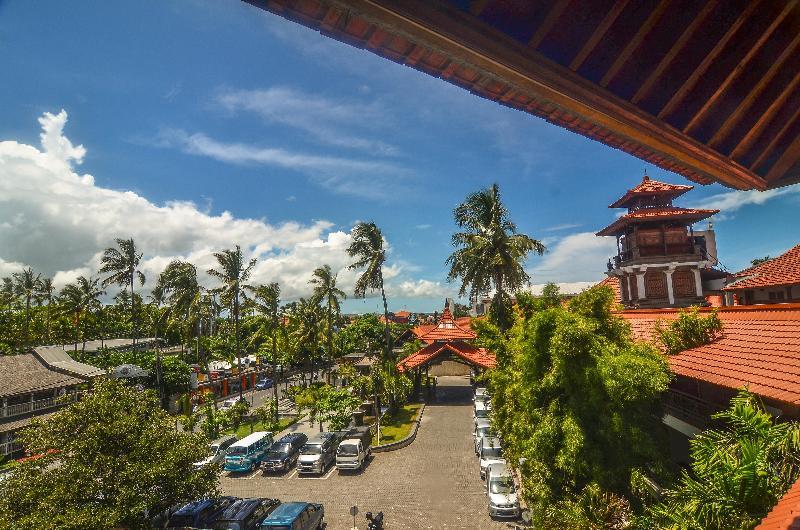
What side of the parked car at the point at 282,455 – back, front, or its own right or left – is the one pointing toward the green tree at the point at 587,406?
left

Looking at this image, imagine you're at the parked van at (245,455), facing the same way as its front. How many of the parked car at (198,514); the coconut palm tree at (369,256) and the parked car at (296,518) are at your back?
1

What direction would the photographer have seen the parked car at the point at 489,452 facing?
facing the viewer

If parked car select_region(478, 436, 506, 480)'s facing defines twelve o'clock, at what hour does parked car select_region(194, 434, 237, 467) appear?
parked car select_region(194, 434, 237, 467) is roughly at 3 o'clock from parked car select_region(478, 436, 506, 480).

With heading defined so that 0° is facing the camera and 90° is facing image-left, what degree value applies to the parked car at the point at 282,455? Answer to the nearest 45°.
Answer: approximately 45°

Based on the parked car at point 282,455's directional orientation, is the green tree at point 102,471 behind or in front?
in front

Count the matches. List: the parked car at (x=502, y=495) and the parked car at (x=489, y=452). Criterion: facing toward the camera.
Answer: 2

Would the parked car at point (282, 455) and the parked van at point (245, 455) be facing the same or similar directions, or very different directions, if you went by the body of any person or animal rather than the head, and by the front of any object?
same or similar directions

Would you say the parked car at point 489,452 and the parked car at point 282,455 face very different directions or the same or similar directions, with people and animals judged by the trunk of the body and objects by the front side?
same or similar directions

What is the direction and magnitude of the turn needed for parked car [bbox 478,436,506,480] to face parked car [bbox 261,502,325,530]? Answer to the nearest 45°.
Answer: approximately 45° to its right

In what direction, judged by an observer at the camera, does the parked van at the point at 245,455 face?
facing the viewer and to the left of the viewer

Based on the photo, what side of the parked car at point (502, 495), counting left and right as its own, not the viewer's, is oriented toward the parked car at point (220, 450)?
right

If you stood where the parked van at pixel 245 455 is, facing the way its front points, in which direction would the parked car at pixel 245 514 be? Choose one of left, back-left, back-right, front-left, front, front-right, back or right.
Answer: front-left

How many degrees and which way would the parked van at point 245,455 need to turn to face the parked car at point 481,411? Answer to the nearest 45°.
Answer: approximately 135° to its left

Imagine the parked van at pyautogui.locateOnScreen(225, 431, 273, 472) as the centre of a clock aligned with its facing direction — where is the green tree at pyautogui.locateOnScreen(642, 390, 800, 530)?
The green tree is roughly at 10 o'clock from the parked van.

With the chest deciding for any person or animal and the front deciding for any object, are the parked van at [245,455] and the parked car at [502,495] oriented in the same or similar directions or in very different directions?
same or similar directions
